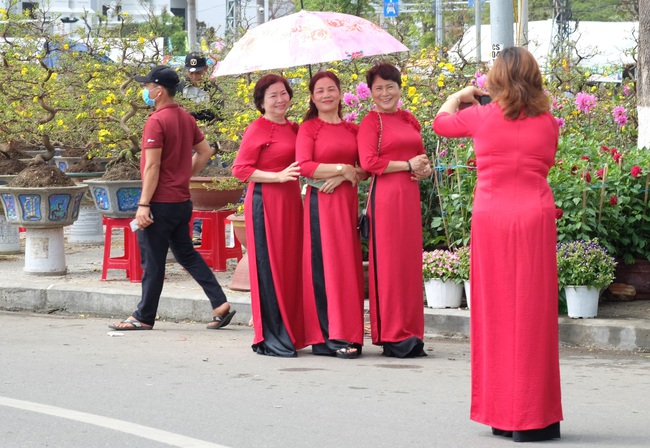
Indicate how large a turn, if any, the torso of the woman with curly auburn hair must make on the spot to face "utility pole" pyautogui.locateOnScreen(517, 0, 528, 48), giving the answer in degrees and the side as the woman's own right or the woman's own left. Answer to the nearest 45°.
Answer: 0° — they already face it

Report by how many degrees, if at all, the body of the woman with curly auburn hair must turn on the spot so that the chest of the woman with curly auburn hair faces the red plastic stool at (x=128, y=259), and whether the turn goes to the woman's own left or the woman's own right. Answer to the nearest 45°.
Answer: approximately 45° to the woman's own left

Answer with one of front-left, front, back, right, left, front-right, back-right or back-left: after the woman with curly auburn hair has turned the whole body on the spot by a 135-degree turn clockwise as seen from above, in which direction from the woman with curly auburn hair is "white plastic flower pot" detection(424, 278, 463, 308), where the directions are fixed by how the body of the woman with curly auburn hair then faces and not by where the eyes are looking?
back-left

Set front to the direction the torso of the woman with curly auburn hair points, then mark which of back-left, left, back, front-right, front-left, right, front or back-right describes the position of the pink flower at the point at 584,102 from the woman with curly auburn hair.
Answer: front

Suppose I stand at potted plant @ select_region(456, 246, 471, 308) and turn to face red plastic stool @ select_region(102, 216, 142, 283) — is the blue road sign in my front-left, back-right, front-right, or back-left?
front-right

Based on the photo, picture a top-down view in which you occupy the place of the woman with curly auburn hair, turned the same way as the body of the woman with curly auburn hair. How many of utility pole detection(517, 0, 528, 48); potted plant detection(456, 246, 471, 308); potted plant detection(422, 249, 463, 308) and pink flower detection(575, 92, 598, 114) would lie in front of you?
4

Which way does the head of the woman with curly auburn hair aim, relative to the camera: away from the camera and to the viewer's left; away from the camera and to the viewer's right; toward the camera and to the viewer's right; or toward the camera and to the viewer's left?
away from the camera and to the viewer's left

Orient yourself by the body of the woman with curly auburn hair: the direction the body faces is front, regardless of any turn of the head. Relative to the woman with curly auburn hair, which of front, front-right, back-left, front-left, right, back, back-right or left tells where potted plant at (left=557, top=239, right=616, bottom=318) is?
front

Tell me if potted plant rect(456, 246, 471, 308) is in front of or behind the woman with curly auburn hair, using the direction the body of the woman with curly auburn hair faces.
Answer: in front

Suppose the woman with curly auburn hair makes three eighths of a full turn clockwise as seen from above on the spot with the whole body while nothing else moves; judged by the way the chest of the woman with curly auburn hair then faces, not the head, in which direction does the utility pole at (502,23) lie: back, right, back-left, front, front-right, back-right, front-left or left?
back-left

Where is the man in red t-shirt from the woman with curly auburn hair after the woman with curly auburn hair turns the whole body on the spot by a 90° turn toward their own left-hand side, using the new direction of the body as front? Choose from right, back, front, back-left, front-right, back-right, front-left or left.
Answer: front-right

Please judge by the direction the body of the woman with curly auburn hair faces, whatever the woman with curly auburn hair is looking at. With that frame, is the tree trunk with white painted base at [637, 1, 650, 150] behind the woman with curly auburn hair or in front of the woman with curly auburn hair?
in front

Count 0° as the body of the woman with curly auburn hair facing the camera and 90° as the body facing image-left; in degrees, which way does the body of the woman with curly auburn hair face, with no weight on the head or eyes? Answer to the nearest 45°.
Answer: approximately 180°
